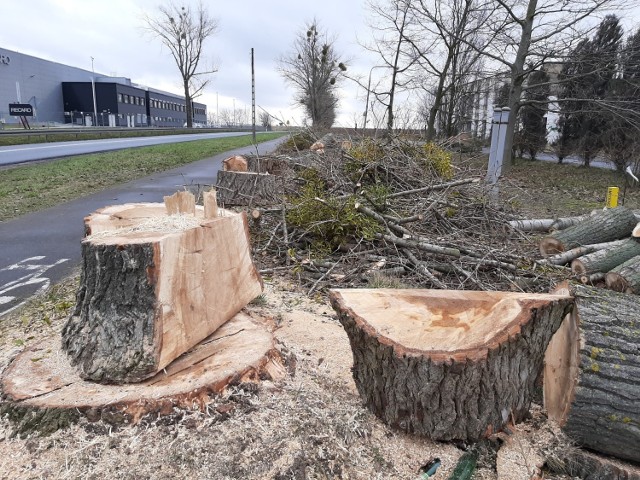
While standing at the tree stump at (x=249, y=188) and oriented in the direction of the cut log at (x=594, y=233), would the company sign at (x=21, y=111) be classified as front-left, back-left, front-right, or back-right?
back-left

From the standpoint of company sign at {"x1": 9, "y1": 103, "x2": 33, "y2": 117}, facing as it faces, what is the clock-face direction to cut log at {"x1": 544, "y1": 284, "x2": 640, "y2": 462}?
The cut log is roughly at 12 o'clock from the company sign.

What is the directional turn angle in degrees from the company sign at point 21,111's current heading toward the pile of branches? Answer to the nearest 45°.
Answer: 0° — it already faces it

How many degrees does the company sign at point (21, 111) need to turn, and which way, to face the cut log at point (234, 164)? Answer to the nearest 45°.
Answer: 0° — it already faces it

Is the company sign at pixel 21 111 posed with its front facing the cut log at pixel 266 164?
yes

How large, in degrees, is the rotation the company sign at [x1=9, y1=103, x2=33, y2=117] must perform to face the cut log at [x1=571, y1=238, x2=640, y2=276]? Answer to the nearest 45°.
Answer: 0° — it already faces it

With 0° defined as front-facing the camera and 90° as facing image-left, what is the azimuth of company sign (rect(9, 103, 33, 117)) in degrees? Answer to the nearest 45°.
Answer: approximately 0°

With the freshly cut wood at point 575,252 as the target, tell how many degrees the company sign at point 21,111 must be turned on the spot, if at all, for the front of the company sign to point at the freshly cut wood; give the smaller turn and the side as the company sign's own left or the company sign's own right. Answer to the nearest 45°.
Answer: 0° — it already faces it
